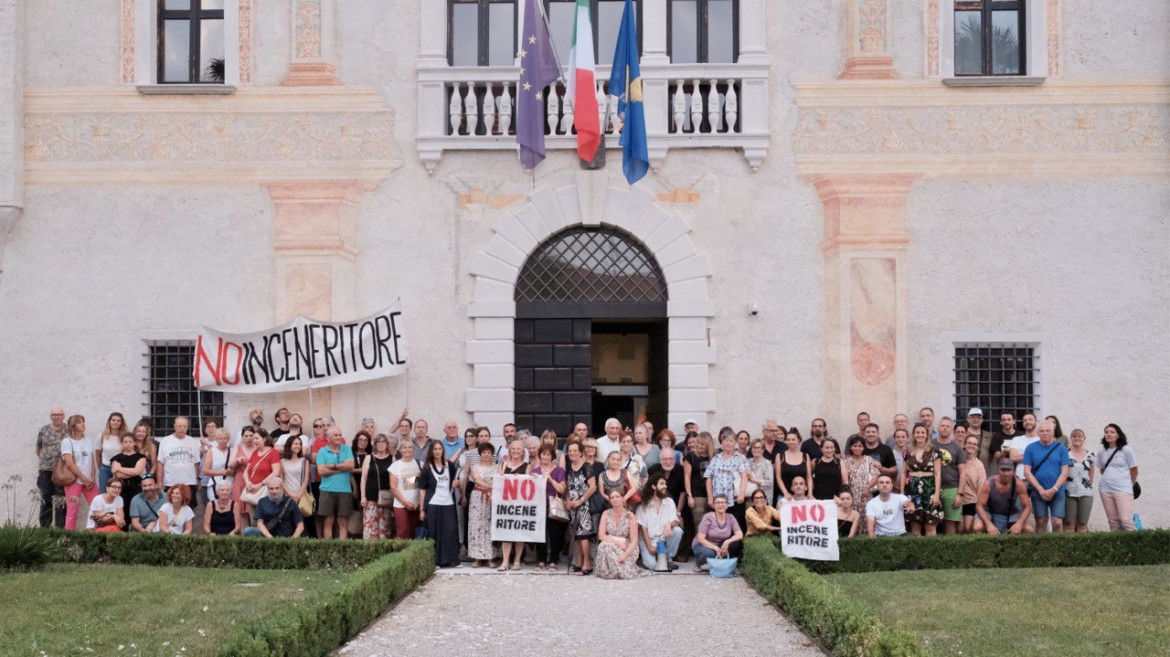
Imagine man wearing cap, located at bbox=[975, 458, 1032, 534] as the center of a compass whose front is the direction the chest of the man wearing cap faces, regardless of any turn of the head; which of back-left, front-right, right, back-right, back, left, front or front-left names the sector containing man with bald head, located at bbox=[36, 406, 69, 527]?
right

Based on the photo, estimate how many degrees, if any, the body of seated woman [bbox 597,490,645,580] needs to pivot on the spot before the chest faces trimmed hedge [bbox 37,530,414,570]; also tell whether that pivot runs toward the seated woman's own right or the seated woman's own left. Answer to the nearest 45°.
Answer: approximately 90° to the seated woman's own right

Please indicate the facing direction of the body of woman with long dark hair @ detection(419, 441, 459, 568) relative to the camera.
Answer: toward the camera

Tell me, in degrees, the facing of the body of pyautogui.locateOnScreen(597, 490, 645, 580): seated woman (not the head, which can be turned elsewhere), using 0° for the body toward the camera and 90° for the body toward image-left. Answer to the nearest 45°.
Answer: approximately 0°

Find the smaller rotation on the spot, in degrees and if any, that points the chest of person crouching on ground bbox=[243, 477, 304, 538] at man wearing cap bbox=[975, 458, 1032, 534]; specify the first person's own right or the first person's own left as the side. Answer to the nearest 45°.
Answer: approximately 90° to the first person's own left

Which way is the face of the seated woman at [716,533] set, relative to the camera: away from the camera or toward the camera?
toward the camera

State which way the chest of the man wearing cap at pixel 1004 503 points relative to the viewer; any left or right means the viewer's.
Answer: facing the viewer

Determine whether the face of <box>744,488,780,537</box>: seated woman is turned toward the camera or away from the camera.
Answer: toward the camera

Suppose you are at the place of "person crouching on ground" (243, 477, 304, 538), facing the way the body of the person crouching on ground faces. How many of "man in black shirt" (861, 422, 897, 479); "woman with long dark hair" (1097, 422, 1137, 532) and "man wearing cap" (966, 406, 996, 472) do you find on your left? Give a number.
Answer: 3

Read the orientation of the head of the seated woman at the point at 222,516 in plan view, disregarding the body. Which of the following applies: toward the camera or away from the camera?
toward the camera

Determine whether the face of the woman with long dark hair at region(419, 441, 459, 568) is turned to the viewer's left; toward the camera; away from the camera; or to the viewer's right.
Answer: toward the camera

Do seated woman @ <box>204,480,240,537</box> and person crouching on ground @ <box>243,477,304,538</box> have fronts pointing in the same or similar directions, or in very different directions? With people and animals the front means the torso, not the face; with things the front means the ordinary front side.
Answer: same or similar directions
